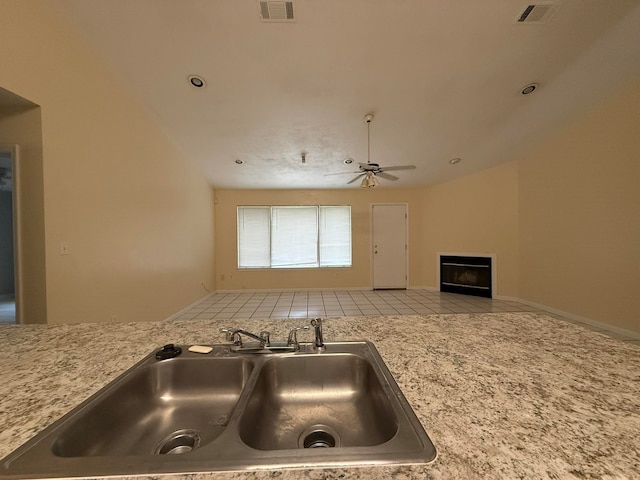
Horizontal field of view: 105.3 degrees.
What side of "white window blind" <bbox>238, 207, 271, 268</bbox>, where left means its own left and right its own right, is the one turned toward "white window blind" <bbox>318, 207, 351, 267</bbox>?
left

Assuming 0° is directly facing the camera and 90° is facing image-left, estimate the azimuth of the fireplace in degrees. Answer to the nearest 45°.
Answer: approximately 45°

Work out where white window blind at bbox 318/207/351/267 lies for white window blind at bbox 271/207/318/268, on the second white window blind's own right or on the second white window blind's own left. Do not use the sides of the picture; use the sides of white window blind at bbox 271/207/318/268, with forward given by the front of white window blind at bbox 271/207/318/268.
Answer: on the second white window blind's own left

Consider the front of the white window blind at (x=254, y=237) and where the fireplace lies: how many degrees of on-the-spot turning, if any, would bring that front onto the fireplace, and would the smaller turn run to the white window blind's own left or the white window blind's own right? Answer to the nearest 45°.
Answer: approximately 45° to the white window blind's own left

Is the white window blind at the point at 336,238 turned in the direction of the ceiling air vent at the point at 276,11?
yes

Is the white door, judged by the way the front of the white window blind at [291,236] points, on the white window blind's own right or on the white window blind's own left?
on the white window blind's own left

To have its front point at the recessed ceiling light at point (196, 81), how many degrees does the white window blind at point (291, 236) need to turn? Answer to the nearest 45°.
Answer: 0° — it already faces it

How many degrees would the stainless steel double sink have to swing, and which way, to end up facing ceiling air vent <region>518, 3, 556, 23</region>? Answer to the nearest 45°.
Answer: approximately 90° to its left

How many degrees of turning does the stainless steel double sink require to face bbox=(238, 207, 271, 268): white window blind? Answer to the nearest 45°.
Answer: approximately 180°

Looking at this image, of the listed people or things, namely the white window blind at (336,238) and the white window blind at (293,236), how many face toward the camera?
2

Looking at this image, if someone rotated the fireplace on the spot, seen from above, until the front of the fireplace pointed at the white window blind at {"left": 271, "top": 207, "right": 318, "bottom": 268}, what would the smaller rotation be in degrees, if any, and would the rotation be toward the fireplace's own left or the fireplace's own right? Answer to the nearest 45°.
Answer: approximately 45° to the fireplace's own right
